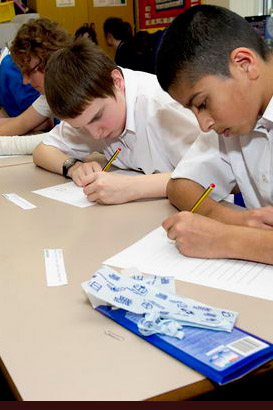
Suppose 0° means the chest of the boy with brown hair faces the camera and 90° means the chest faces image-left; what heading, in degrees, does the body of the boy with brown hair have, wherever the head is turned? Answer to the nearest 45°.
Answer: approximately 45°

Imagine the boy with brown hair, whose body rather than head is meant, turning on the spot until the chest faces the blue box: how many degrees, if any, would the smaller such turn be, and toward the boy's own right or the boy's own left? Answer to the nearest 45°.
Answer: approximately 45° to the boy's own left

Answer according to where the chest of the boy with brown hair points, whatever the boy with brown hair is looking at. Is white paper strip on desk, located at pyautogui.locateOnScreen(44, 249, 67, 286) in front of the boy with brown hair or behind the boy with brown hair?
in front

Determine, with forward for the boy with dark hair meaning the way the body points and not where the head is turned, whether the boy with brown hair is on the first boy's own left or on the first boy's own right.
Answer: on the first boy's own right

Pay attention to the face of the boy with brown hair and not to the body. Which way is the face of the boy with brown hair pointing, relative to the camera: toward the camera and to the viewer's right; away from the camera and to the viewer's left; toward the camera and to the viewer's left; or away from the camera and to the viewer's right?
toward the camera and to the viewer's left

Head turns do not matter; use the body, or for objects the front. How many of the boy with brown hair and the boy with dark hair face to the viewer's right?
0

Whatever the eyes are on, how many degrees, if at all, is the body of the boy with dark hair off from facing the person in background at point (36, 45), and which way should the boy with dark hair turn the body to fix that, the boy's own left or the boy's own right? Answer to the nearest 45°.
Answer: approximately 90° to the boy's own right

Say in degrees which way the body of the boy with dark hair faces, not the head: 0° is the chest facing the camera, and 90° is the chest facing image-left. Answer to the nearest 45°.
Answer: approximately 45°
